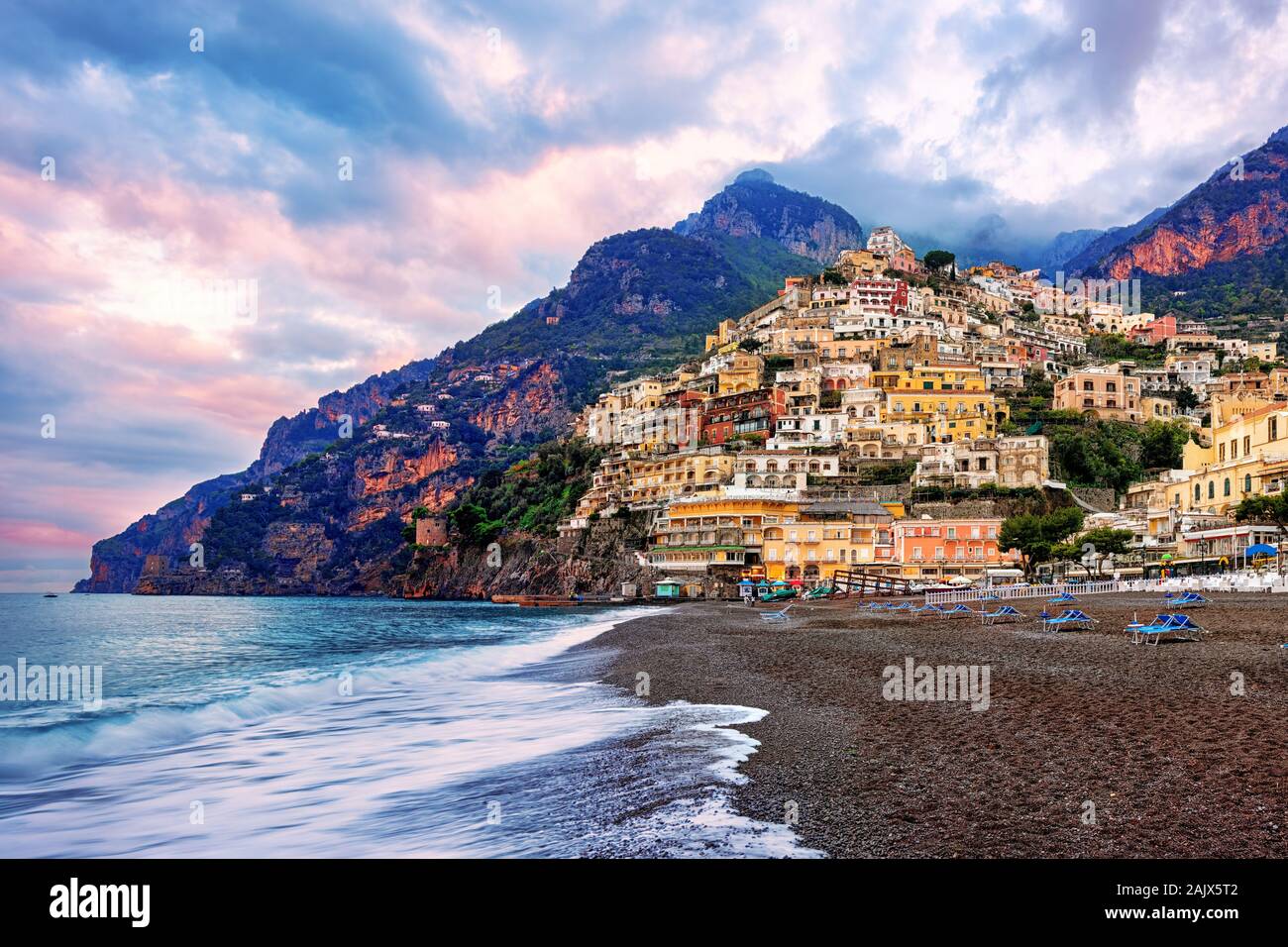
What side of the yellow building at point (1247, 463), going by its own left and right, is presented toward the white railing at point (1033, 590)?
front

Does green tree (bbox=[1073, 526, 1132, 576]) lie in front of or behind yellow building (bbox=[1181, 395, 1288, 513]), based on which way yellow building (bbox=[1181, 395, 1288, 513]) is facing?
in front

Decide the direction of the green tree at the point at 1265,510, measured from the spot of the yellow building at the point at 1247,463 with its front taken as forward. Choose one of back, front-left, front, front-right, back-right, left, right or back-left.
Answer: front-left

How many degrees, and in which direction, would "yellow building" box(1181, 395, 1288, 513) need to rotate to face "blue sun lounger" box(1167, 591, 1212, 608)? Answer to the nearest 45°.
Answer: approximately 45° to its left
